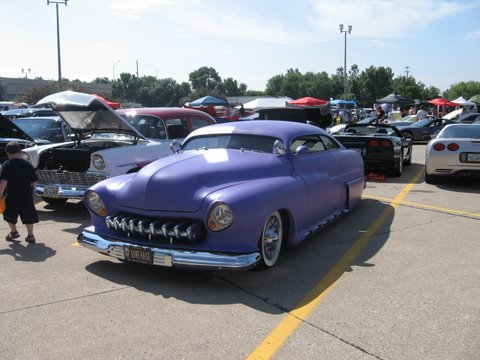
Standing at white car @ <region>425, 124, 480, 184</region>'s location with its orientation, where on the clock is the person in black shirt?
The person in black shirt is roughly at 7 o'clock from the white car.

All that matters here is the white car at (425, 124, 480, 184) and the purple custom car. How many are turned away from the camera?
1

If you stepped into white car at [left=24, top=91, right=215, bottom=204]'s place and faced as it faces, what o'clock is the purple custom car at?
The purple custom car is roughly at 10 o'clock from the white car.

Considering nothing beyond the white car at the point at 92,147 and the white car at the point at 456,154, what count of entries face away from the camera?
1

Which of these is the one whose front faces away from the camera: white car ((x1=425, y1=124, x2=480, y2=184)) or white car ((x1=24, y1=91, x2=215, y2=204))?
white car ((x1=425, y1=124, x2=480, y2=184))

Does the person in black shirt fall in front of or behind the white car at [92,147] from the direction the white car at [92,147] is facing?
in front

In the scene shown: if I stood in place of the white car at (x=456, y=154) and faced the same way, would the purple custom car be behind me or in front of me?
behind

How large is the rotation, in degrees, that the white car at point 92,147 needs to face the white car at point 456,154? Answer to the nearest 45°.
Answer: approximately 135° to its left

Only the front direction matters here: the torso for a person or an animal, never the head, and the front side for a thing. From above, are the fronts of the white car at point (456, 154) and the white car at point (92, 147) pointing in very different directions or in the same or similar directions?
very different directions

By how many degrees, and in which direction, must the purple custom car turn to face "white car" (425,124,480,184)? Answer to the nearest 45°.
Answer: approximately 180°

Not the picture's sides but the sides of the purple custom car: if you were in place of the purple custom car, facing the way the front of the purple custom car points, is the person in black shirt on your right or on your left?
on your right

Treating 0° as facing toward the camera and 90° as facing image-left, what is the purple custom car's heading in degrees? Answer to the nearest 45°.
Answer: approximately 45°

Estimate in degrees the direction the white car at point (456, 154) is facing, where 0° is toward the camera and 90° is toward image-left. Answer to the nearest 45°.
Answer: approximately 180°
